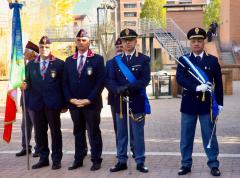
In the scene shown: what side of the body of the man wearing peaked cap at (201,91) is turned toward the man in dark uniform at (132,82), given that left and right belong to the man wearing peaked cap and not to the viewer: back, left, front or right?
right

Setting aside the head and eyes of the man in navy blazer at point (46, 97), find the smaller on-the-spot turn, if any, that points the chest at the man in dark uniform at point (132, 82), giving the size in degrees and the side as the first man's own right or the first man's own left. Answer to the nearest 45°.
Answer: approximately 45° to the first man's own left

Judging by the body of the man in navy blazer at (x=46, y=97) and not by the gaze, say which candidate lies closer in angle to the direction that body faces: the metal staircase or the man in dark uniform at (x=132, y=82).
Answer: the man in dark uniform

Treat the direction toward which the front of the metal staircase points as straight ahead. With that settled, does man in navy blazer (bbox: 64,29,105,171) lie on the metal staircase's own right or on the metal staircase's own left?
on the metal staircase's own right

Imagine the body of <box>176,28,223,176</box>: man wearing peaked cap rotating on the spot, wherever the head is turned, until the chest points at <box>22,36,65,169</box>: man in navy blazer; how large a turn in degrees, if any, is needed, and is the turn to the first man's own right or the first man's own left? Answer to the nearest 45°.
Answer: approximately 90° to the first man's own right

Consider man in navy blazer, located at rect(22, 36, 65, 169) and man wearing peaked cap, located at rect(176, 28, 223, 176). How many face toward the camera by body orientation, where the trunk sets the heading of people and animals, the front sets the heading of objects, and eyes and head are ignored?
2
